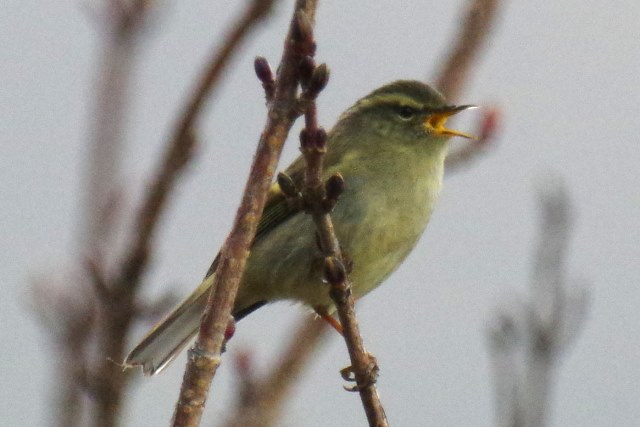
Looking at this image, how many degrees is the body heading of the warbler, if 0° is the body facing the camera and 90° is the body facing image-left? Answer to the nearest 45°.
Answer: approximately 270°

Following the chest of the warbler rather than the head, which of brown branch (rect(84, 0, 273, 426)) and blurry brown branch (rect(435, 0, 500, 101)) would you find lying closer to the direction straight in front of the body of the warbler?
the blurry brown branch

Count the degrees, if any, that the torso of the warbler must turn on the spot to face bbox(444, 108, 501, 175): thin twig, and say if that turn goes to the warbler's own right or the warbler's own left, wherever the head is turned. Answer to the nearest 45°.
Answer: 0° — it already faces it

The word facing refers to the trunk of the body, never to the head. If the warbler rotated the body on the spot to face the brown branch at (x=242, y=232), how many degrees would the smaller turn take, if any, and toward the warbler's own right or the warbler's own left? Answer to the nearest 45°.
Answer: approximately 90° to the warbler's own right

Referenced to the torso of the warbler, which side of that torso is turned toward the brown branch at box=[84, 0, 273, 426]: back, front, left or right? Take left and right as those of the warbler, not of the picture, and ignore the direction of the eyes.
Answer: right

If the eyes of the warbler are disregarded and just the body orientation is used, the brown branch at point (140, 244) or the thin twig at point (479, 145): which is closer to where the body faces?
the thin twig
